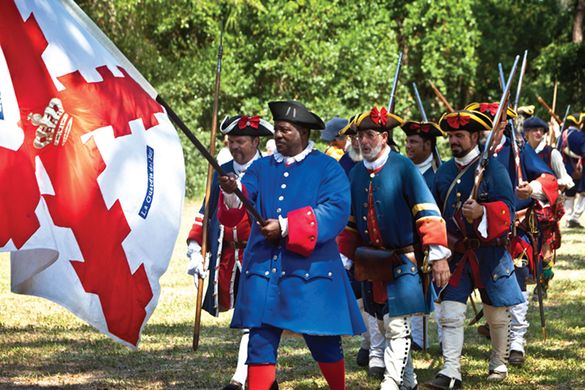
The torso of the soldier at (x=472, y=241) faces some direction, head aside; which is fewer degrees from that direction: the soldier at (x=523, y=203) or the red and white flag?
the red and white flag

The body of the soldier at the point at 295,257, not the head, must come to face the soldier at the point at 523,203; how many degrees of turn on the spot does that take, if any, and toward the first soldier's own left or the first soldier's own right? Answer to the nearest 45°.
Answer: approximately 180°

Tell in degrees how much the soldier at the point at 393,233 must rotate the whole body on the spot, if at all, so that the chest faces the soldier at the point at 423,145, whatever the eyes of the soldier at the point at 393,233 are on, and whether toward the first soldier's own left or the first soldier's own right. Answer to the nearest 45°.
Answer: approximately 135° to the first soldier's own right
